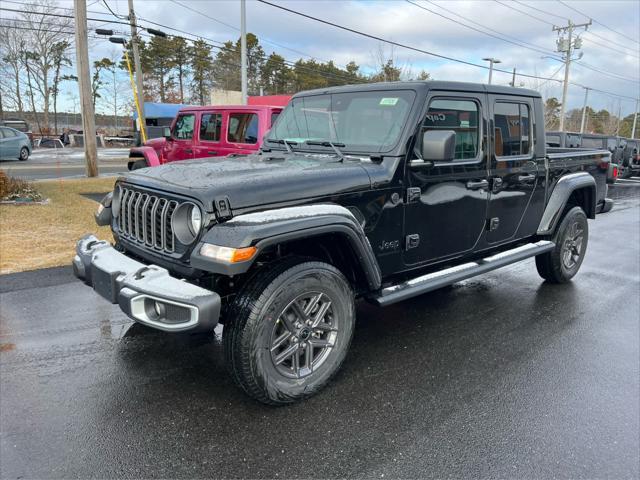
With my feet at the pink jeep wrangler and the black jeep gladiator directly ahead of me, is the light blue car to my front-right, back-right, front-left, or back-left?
back-right

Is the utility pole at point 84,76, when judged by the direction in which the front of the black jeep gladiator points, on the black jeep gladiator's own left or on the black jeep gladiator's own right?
on the black jeep gladiator's own right

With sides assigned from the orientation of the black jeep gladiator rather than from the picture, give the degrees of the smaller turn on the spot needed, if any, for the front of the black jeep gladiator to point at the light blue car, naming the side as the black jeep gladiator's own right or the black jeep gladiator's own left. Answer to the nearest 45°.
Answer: approximately 90° to the black jeep gladiator's own right

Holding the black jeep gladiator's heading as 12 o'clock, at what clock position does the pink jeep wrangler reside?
The pink jeep wrangler is roughly at 4 o'clock from the black jeep gladiator.

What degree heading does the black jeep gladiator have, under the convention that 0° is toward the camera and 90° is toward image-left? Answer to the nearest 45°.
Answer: approximately 45°
